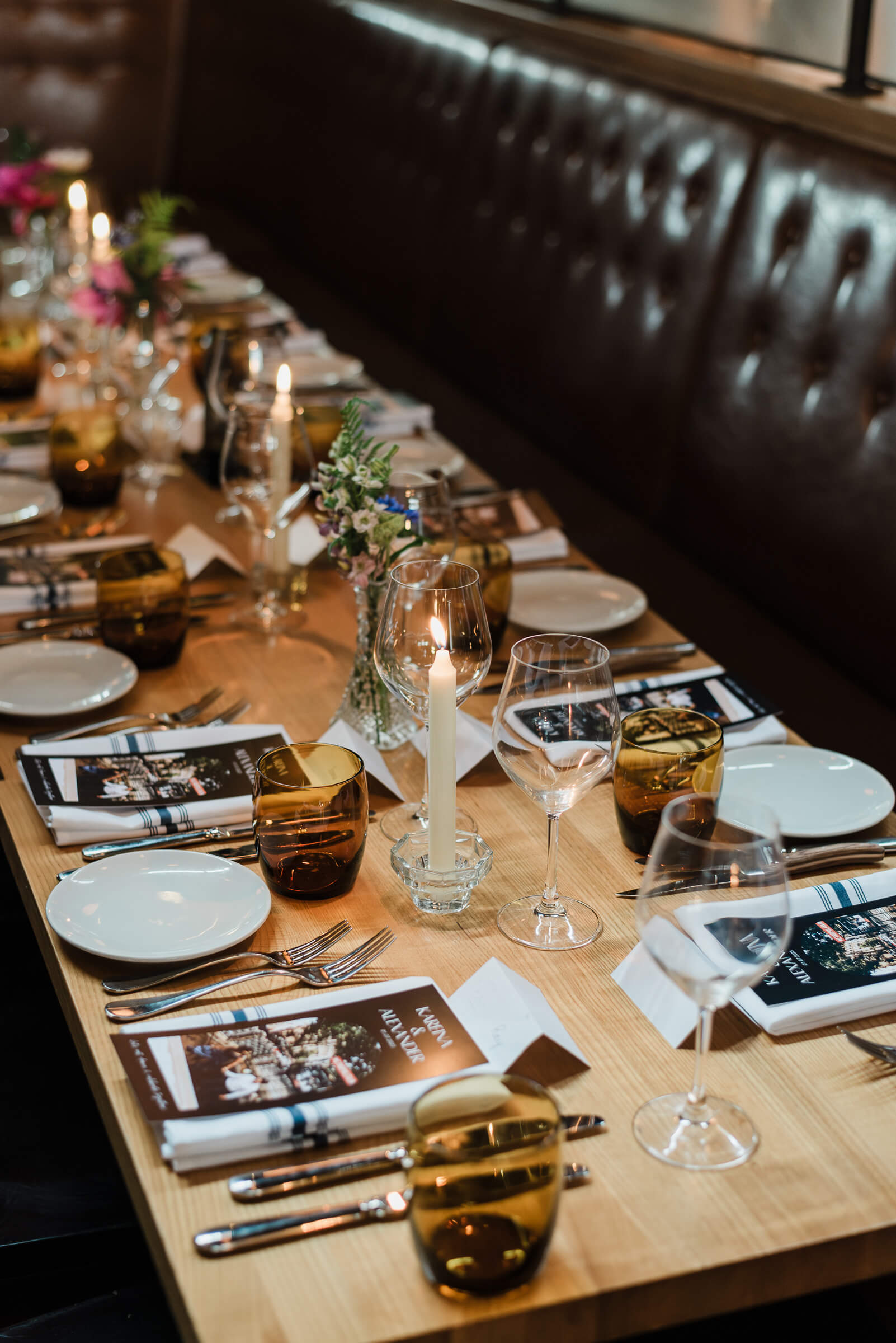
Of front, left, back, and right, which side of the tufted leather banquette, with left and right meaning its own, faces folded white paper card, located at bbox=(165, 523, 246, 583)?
front

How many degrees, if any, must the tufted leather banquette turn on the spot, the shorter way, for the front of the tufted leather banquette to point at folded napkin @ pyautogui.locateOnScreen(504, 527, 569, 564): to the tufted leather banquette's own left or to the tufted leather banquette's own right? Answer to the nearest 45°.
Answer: approximately 45° to the tufted leather banquette's own left

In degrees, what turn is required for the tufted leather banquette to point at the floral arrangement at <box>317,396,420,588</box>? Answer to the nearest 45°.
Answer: approximately 45° to its left

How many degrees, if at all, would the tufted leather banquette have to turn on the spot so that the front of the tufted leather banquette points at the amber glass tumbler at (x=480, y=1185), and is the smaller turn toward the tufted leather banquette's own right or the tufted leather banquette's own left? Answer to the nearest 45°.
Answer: approximately 45° to the tufted leather banquette's own left

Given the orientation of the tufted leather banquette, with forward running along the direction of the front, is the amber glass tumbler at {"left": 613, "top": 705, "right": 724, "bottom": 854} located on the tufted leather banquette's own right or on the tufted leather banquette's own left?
on the tufted leather banquette's own left

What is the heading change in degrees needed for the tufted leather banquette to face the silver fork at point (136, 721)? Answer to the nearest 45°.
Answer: approximately 45° to its left

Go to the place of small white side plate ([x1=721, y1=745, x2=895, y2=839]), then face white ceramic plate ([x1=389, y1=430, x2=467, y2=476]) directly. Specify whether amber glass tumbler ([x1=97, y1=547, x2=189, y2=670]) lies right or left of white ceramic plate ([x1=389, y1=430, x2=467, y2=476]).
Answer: left

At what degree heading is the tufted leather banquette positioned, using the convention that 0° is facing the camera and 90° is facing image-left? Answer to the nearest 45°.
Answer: approximately 45°

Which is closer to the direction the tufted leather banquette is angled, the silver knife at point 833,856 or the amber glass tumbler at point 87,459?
the amber glass tumbler

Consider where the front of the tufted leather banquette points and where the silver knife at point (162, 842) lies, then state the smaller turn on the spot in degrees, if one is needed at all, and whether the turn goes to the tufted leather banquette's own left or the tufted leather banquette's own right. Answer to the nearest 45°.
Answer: approximately 45° to the tufted leather banquette's own left

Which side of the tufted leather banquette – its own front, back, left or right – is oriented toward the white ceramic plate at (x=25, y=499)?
front

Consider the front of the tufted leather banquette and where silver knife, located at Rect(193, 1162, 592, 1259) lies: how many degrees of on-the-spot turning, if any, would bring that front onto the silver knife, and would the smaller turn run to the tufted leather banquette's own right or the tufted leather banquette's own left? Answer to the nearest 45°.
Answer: approximately 45° to the tufted leather banquette's own left

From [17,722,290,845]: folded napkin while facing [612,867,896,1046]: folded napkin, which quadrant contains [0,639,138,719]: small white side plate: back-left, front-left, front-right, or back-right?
back-left
